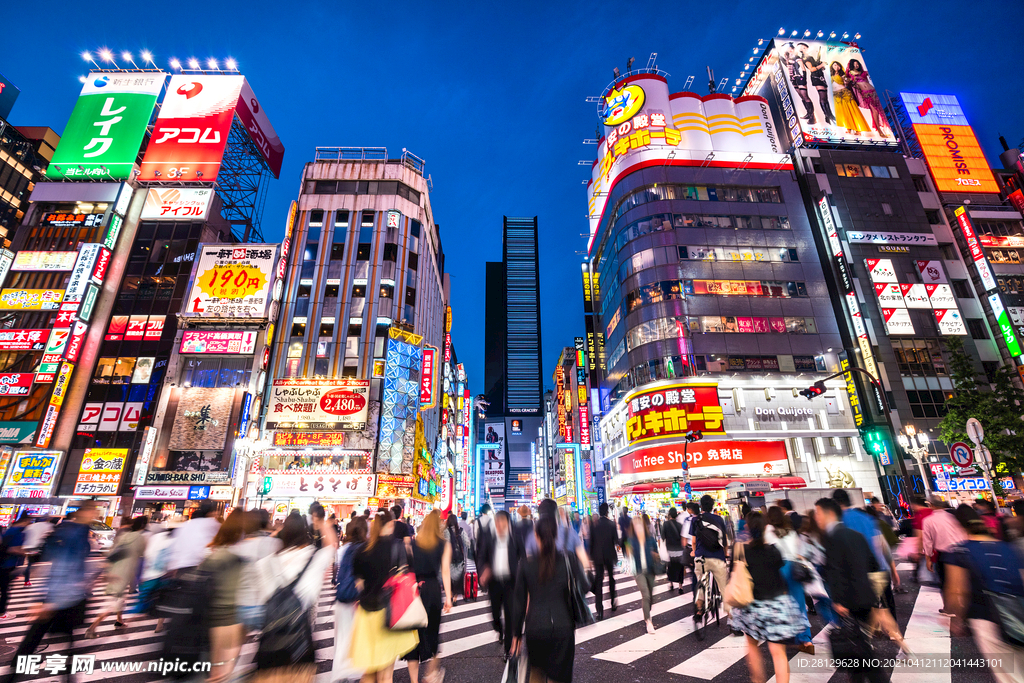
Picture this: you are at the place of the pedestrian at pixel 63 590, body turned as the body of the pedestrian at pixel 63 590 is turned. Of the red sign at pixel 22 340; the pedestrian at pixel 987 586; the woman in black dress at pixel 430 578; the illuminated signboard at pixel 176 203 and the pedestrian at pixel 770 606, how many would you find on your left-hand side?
2

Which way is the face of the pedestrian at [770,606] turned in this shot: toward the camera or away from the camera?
away from the camera

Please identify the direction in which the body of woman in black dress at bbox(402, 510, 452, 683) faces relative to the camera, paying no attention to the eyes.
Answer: away from the camera

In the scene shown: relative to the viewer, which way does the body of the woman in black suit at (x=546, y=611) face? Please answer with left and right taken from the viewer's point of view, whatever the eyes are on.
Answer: facing away from the viewer

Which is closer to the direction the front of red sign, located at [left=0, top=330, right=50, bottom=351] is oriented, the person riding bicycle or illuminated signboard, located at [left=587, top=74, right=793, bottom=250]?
the person riding bicycle

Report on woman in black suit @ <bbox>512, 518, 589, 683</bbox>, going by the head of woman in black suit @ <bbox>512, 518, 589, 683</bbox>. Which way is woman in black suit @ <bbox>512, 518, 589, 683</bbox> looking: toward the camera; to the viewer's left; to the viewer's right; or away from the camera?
away from the camera

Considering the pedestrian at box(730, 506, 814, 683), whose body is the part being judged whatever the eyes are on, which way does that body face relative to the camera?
away from the camera

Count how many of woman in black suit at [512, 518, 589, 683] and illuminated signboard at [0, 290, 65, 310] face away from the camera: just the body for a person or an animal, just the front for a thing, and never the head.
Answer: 1
